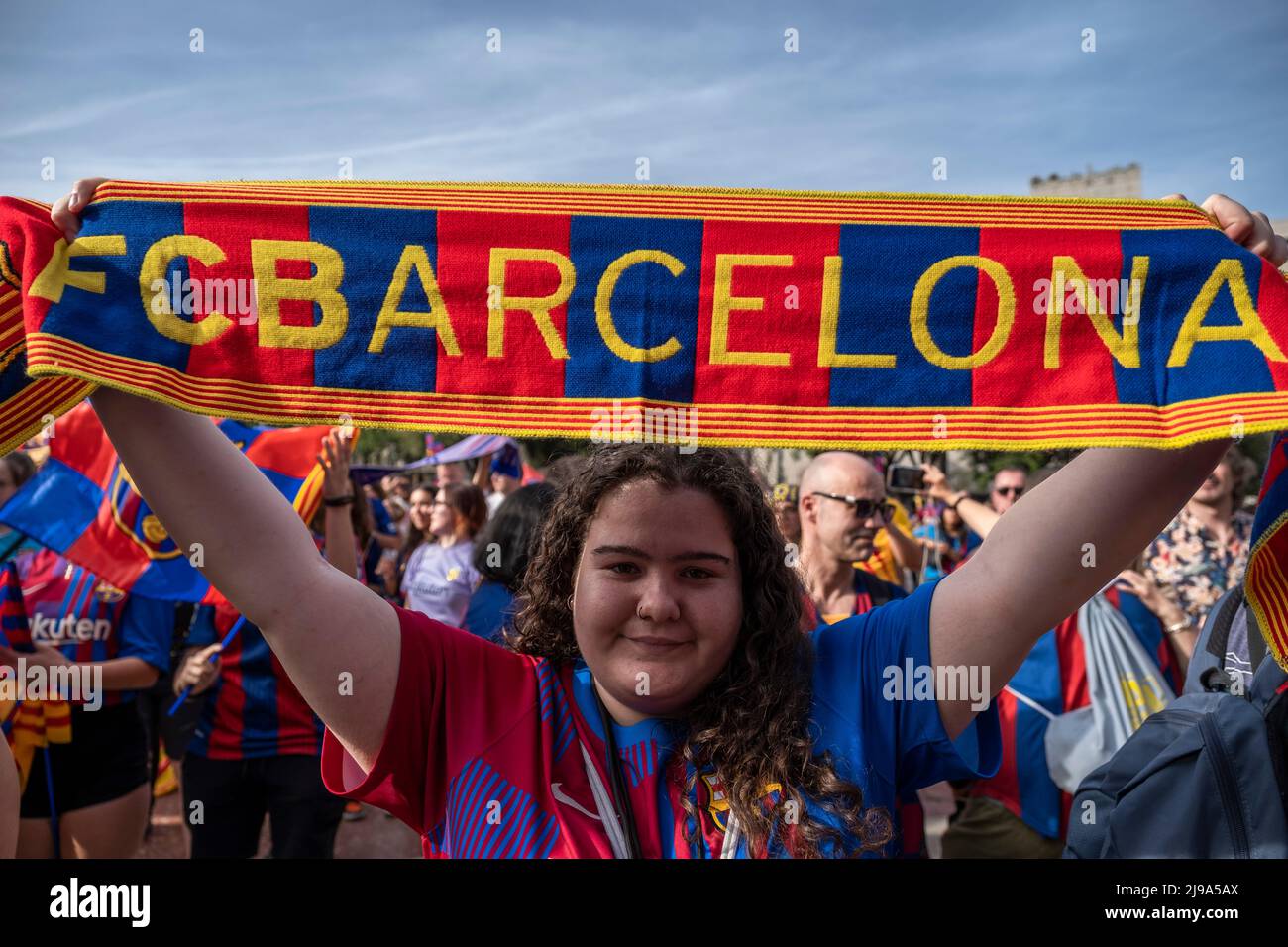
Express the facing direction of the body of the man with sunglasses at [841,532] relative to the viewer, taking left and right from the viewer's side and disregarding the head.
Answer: facing the viewer and to the right of the viewer

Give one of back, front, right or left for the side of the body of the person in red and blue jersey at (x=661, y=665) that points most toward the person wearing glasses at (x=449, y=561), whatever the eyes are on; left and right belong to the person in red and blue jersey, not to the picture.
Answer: back

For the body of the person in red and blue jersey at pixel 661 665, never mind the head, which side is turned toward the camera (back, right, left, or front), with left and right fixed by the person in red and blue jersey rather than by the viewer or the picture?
front

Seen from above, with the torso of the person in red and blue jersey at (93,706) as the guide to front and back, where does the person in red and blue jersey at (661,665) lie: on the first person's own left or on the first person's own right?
on the first person's own left

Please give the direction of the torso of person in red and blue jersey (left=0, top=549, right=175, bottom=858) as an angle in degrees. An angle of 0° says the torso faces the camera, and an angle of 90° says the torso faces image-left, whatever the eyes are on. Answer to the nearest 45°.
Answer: approximately 45°

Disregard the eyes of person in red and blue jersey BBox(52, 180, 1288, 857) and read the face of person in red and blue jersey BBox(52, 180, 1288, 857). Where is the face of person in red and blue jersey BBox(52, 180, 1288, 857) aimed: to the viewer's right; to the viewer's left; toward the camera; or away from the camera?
toward the camera

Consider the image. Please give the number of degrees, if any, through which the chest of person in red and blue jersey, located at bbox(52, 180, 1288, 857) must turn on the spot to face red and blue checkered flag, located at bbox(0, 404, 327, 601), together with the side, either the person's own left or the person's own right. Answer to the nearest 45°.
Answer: approximately 135° to the person's own right

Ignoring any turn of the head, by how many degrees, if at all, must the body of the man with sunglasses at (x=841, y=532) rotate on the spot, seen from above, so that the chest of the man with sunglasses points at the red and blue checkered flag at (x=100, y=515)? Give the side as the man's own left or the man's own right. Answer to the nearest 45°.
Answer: approximately 135° to the man's own right
